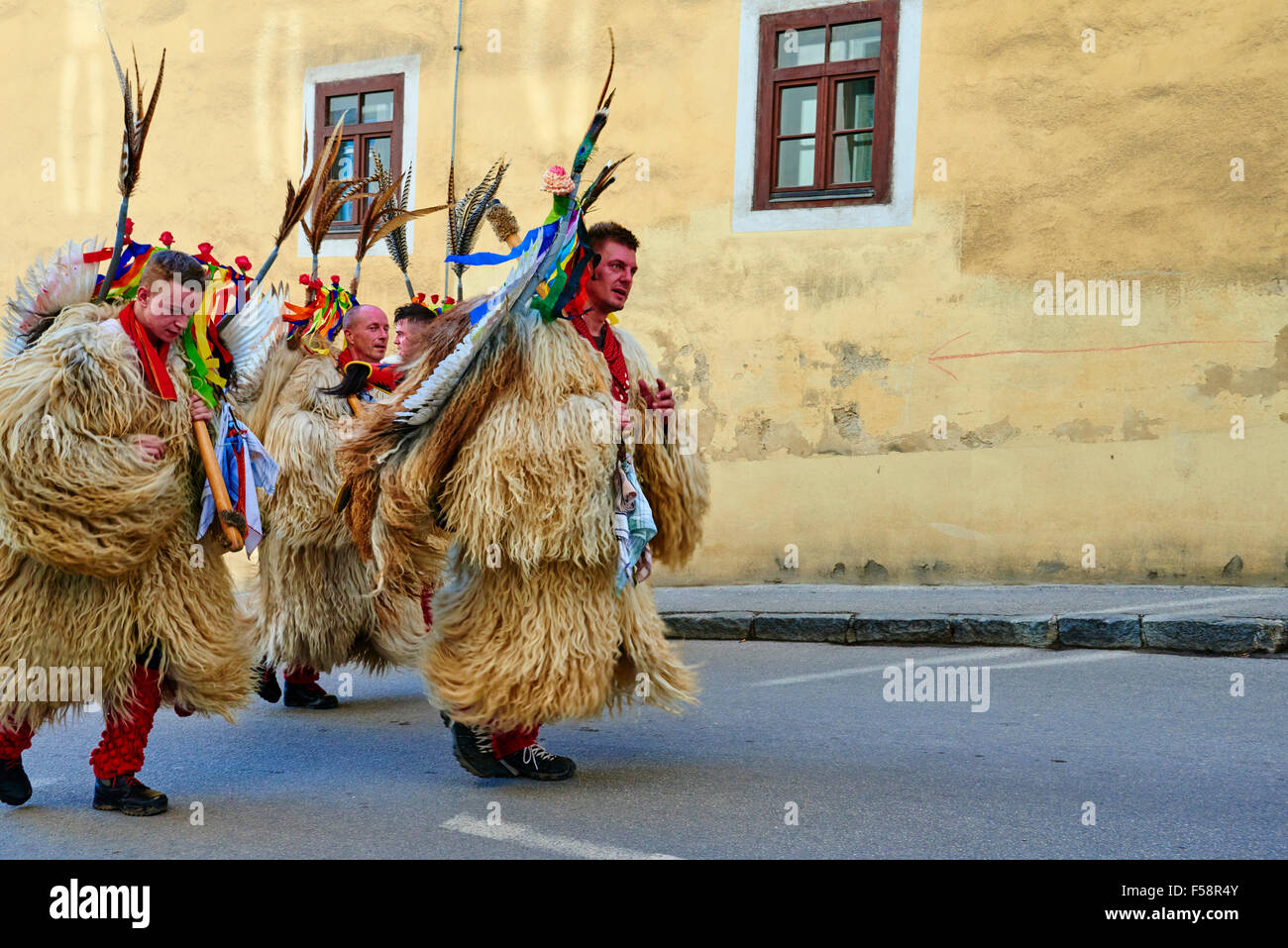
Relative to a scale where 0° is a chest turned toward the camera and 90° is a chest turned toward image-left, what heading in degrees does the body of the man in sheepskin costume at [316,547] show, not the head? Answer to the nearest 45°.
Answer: approximately 270°

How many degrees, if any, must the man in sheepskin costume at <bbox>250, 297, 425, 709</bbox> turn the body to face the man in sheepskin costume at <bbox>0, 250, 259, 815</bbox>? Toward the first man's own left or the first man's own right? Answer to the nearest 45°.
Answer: approximately 90° to the first man's own right

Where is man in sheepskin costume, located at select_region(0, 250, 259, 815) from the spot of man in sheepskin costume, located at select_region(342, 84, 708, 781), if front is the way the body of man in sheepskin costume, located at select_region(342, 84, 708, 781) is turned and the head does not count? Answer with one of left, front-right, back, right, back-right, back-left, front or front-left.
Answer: back

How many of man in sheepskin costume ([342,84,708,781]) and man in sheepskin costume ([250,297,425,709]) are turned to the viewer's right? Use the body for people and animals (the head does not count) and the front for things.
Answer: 2

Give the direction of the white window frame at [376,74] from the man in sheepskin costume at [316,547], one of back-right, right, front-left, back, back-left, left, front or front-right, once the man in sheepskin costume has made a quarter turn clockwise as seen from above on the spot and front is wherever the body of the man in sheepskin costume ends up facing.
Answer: back

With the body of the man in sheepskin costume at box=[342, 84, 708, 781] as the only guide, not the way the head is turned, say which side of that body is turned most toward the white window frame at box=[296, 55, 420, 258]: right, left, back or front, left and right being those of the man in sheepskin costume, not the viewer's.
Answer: left

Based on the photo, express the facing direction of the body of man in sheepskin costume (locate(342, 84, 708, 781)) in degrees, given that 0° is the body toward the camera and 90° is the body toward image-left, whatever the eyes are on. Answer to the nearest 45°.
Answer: approximately 270°

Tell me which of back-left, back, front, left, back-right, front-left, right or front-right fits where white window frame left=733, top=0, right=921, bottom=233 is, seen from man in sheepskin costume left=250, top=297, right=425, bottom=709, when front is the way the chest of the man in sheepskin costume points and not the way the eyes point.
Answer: front-left

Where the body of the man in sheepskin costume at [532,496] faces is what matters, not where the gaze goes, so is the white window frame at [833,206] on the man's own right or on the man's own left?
on the man's own left

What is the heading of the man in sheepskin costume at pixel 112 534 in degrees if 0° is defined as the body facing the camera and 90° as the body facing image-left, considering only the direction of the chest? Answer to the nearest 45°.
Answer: approximately 315°

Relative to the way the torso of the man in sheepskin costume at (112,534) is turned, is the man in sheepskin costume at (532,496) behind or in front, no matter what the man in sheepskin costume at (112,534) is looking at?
in front
